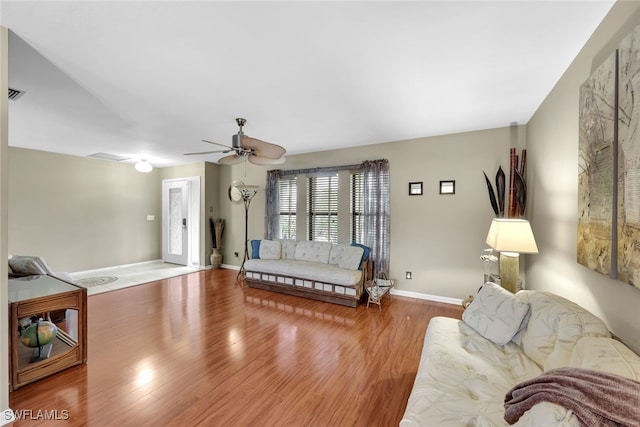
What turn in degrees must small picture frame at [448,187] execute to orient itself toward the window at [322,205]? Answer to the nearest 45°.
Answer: approximately 90° to its right

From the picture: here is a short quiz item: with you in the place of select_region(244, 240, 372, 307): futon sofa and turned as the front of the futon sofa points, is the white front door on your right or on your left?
on your right

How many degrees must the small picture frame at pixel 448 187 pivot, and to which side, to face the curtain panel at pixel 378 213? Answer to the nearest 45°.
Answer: approximately 90° to its right

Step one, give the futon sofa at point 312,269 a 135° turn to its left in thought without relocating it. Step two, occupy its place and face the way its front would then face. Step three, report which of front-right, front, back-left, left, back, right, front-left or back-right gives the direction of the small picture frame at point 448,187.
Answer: front

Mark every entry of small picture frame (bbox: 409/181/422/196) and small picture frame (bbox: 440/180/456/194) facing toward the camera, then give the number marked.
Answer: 2

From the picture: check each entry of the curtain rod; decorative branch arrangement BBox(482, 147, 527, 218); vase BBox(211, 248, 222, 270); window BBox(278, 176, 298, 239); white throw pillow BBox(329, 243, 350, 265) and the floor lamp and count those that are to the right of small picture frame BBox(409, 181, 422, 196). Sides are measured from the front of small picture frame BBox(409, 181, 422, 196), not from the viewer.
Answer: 5

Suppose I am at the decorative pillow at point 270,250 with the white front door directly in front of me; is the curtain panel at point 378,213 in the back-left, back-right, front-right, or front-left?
back-right

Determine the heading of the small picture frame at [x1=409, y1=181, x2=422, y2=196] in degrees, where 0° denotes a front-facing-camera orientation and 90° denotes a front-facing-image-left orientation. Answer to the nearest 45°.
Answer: approximately 0°

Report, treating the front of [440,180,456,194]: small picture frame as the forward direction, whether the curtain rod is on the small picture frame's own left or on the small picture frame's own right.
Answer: on the small picture frame's own right
